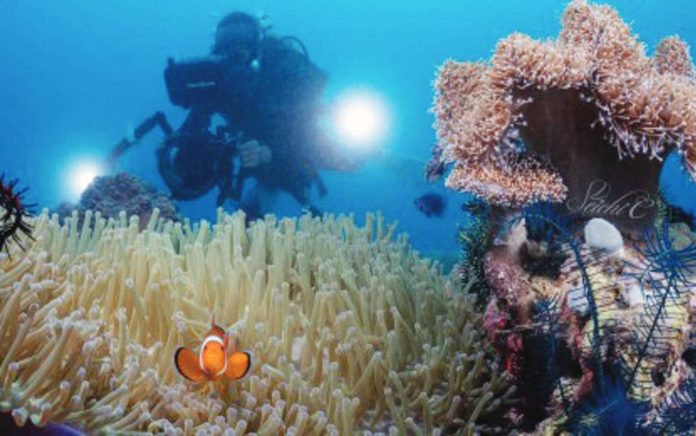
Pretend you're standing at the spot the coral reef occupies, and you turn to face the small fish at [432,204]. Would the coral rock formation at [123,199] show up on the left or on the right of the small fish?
left

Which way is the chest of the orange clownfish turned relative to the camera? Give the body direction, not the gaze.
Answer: toward the camera
